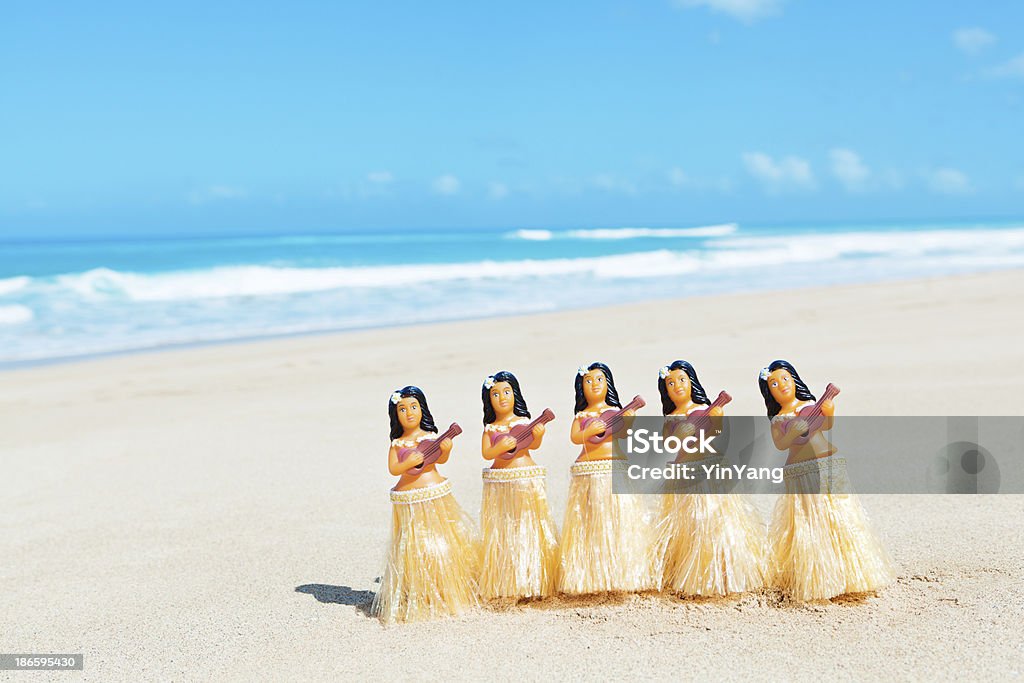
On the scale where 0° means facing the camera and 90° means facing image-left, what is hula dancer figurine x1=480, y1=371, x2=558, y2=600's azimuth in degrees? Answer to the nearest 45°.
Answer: approximately 0°

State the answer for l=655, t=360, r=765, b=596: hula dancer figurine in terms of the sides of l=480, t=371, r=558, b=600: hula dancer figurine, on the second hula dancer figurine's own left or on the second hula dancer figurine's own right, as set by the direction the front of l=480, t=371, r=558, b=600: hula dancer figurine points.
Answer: on the second hula dancer figurine's own left

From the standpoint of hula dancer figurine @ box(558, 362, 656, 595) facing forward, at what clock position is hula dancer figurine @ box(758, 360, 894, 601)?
hula dancer figurine @ box(758, 360, 894, 601) is roughly at 9 o'clock from hula dancer figurine @ box(558, 362, 656, 595).

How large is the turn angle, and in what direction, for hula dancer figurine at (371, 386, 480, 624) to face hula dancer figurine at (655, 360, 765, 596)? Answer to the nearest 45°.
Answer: approximately 90° to its left

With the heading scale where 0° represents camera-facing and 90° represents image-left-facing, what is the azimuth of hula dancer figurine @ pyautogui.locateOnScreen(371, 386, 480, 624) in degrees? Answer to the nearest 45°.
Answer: approximately 0°

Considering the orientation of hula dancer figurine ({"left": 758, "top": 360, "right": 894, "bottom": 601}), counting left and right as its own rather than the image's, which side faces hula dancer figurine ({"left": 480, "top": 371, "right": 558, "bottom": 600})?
right

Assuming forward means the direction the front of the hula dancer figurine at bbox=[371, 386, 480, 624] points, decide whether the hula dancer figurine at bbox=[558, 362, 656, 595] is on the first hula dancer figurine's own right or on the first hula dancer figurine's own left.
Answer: on the first hula dancer figurine's own left

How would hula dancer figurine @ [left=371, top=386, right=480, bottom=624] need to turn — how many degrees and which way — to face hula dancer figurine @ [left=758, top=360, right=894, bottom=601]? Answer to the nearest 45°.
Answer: approximately 90° to its left
